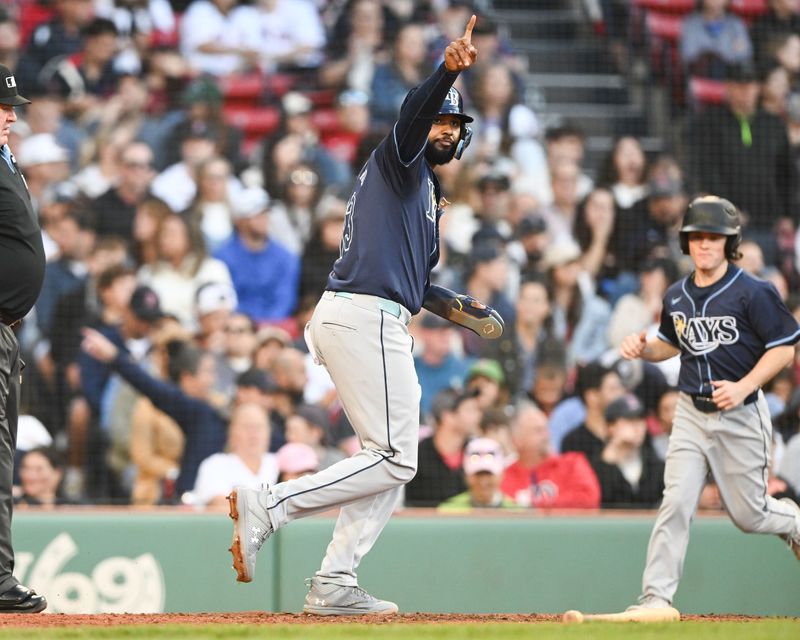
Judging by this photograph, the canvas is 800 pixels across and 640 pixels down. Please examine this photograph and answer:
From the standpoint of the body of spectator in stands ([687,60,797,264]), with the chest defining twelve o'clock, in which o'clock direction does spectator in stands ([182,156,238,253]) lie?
spectator in stands ([182,156,238,253]) is roughly at 2 o'clock from spectator in stands ([687,60,797,264]).

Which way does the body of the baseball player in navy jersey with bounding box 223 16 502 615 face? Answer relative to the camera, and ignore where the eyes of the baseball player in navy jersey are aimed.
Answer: to the viewer's right

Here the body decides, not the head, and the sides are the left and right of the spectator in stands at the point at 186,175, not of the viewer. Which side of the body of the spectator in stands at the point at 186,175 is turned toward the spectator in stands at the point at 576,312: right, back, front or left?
left

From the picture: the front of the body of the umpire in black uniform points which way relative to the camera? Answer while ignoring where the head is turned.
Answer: to the viewer's right

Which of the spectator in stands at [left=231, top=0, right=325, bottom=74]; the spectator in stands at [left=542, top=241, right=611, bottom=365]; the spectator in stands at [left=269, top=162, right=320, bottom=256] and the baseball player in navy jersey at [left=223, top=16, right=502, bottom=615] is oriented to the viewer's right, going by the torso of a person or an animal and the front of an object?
the baseball player in navy jersey

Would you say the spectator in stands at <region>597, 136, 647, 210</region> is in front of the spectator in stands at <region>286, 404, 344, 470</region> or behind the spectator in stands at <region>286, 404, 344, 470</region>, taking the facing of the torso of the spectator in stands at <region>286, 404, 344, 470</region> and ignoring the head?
behind

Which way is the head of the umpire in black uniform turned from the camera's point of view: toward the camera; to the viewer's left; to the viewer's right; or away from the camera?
to the viewer's right

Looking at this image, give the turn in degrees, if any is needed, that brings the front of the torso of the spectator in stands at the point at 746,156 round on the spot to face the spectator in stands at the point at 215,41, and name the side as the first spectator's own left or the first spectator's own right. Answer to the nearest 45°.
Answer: approximately 90° to the first spectator's own right

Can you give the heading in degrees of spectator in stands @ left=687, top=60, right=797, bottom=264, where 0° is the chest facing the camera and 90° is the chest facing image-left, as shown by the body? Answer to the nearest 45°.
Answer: approximately 0°

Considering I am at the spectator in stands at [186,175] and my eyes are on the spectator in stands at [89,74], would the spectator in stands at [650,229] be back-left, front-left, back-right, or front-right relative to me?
back-right
